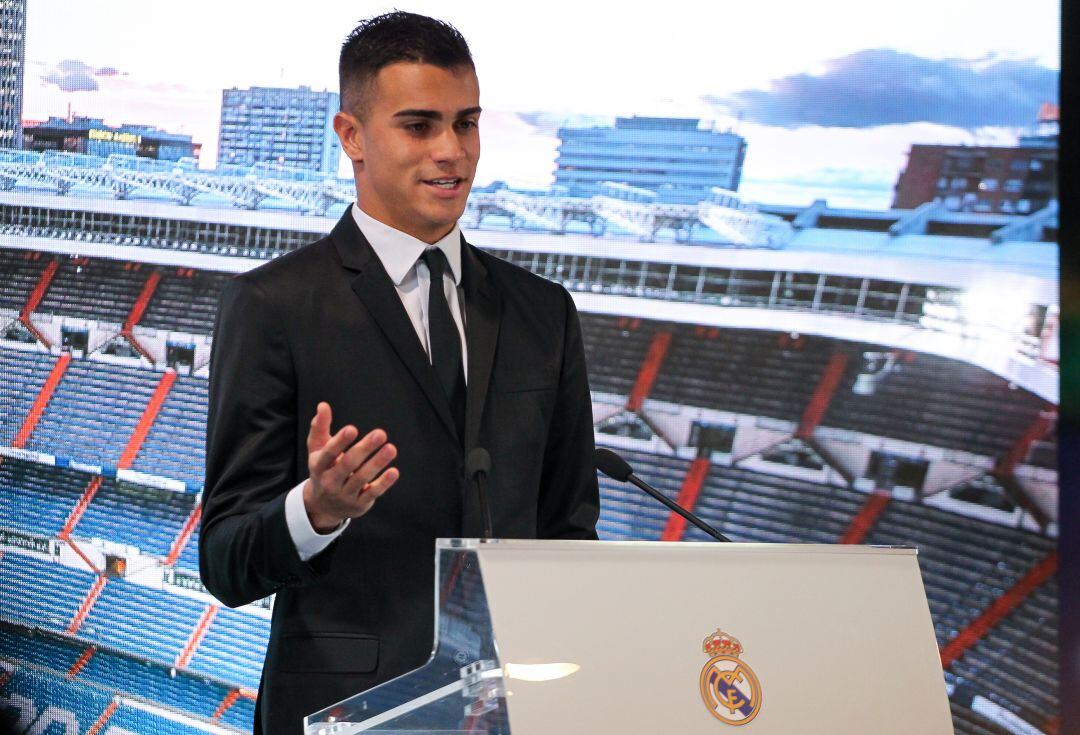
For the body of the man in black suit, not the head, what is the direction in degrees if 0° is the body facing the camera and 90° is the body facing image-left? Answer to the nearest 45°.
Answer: approximately 315°

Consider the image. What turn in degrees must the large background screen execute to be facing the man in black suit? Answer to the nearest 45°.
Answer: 0° — it already faces them

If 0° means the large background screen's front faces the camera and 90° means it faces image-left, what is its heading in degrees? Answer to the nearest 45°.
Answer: approximately 0°
